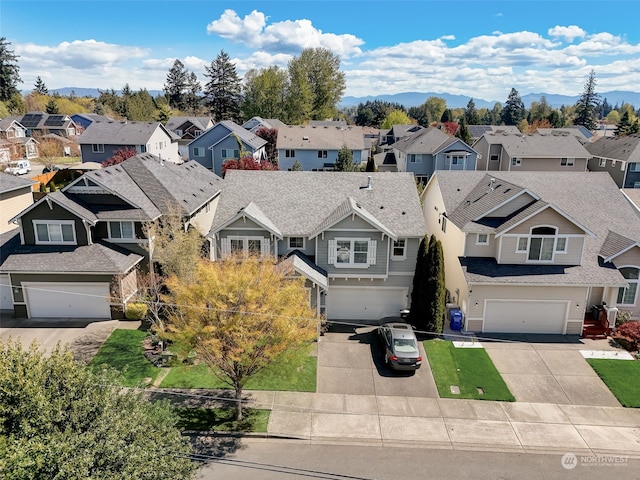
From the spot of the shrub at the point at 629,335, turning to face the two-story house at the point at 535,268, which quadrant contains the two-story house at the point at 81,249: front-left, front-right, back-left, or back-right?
front-left

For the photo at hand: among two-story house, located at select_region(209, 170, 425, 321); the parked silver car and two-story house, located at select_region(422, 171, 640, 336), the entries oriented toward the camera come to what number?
2

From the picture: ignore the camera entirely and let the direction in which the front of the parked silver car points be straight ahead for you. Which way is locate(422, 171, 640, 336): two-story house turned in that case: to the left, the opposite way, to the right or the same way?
the opposite way

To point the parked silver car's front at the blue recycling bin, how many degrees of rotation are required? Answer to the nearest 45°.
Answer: approximately 45° to its right

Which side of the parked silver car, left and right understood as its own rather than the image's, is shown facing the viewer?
back

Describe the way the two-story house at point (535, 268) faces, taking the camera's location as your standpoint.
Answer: facing the viewer

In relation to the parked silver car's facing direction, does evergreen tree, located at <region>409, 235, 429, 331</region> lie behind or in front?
in front

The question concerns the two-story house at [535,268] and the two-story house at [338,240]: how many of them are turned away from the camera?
0

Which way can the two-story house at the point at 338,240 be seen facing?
toward the camera

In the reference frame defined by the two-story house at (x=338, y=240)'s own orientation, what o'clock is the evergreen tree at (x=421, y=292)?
The evergreen tree is roughly at 10 o'clock from the two-story house.

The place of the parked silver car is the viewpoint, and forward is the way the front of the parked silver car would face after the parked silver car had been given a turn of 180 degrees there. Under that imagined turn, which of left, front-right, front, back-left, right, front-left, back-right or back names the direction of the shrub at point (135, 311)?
right

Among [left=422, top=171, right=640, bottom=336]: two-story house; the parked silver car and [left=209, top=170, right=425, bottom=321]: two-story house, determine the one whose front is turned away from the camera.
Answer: the parked silver car
